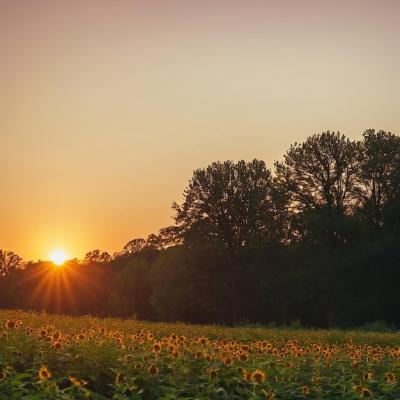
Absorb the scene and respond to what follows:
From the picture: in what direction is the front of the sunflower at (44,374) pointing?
toward the camera

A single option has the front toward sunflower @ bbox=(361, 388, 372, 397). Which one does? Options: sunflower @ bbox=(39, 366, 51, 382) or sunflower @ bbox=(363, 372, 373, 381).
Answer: sunflower @ bbox=(363, 372, 373, 381)

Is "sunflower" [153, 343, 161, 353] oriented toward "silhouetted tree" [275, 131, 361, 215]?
no

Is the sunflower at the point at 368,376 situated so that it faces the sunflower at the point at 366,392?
yes

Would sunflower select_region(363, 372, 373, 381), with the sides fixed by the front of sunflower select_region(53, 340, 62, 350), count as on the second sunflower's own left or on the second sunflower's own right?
on the second sunflower's own left

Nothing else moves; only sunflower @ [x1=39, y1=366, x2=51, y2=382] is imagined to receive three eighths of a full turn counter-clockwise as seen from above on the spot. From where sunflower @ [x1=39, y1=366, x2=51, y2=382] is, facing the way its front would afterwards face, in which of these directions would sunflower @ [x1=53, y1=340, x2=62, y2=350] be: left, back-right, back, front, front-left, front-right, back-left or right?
front-left

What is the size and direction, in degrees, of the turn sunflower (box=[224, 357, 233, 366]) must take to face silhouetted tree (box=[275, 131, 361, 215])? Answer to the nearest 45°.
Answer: approximately 180°

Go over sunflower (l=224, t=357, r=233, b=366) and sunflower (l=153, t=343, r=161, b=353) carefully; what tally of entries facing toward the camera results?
2

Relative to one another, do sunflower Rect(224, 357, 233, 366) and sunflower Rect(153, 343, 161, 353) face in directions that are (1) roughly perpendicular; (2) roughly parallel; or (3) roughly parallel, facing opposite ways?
roughly parallel

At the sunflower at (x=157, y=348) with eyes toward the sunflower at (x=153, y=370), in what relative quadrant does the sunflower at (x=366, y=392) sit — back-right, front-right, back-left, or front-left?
front-left

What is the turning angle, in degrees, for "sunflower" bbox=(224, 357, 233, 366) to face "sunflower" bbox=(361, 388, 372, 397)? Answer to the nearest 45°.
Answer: approximately 45° to its left

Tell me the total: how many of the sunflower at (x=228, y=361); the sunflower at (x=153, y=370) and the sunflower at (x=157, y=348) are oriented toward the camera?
3

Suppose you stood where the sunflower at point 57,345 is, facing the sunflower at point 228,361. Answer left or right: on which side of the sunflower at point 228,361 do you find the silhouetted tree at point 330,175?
left

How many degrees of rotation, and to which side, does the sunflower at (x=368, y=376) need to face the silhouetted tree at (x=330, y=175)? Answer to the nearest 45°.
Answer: approximately 180°

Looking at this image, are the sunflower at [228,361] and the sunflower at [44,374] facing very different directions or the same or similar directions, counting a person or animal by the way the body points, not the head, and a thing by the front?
same or similar directions

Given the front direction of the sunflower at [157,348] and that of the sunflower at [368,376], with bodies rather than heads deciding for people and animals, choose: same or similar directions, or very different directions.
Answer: same or similar directions

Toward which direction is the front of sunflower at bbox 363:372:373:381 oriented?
toward the camera

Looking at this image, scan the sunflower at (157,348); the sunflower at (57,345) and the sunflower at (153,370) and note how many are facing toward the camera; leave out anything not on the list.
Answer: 3

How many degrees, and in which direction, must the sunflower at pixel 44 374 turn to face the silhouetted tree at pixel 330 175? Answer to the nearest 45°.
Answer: approximately 135° to its left

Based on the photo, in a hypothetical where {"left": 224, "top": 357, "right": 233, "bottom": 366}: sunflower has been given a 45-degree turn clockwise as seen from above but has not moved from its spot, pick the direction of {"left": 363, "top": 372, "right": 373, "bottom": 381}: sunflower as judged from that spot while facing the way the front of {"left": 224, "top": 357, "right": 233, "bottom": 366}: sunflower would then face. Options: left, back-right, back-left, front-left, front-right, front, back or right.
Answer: back-left
